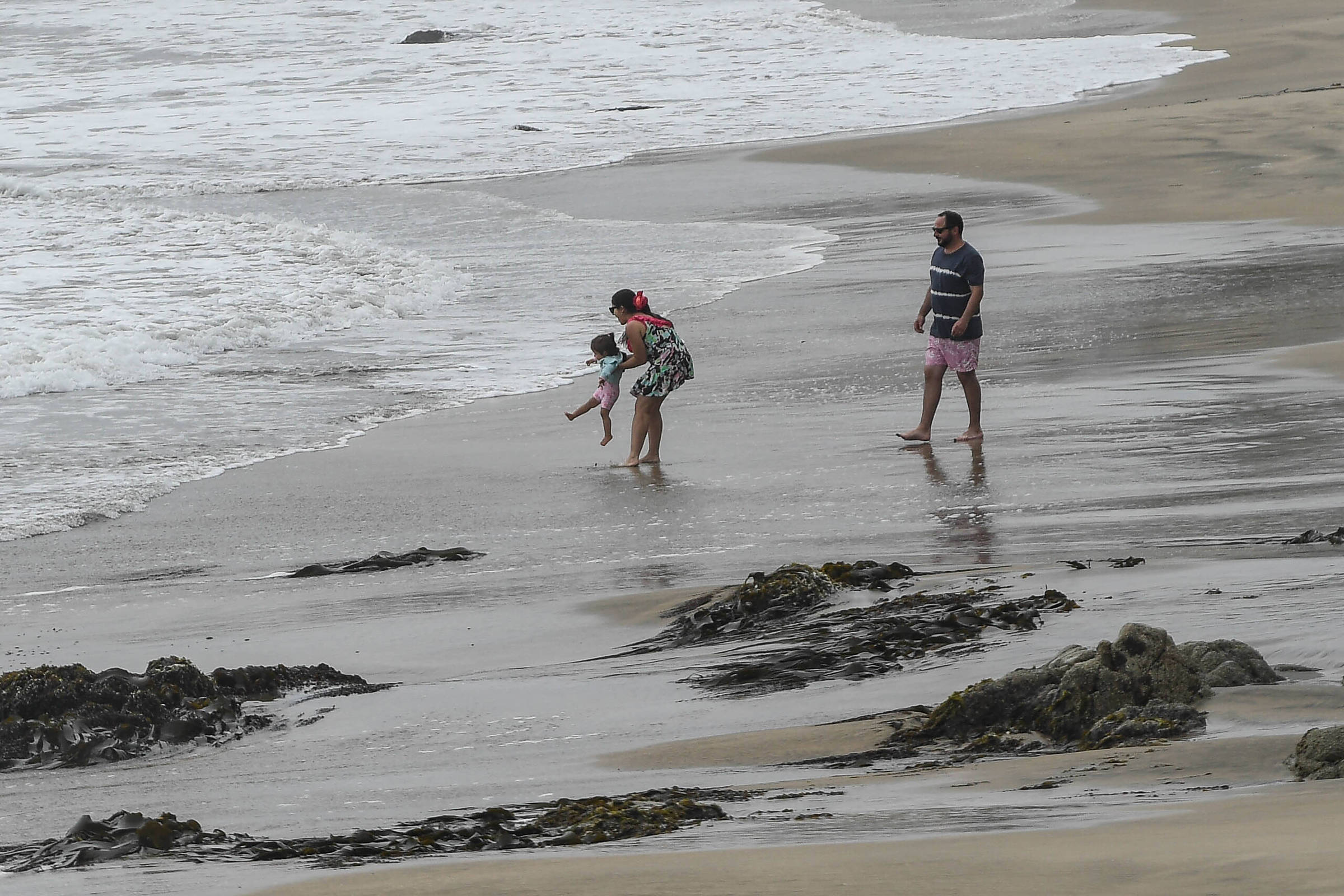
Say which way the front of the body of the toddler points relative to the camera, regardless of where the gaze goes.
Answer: to the viewer's left

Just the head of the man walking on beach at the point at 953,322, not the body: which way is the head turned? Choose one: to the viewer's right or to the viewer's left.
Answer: to the viewer's left

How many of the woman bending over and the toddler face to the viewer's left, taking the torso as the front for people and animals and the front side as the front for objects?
2

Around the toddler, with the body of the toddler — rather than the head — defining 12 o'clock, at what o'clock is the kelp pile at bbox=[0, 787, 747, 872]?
The kelp pile is roughly at 9 o'clock from the toddler.

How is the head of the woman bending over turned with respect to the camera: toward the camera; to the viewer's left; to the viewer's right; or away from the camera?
to the viewer's left

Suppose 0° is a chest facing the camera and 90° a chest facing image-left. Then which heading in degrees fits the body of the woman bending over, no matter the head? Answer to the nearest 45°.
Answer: approximately 90°

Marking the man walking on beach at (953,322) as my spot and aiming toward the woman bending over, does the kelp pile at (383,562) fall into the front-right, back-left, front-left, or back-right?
front-left

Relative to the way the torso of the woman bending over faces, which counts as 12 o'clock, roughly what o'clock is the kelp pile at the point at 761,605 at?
The kelp pile is roughly at 9 o'clock from the woman bending over.

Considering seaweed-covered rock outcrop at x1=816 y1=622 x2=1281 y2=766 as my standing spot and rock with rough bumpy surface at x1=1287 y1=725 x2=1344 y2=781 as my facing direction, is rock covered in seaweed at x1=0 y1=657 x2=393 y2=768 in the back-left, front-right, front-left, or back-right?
back-right

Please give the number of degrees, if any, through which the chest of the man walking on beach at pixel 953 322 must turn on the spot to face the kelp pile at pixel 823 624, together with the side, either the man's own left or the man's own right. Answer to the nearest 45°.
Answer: approximately 45° to the man's own left

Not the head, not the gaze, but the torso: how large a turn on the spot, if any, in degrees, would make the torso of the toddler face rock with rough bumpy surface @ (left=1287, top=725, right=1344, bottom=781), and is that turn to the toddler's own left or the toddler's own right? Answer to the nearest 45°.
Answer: approximately 90° to the toddler's own left

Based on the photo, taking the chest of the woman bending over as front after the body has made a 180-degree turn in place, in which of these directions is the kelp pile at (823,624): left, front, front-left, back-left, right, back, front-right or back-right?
right

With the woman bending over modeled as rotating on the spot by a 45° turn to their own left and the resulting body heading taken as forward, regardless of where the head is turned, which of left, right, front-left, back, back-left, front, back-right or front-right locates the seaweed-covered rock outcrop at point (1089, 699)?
front-left

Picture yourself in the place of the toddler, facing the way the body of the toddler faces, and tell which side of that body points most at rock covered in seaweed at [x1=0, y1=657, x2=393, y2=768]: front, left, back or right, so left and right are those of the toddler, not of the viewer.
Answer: left

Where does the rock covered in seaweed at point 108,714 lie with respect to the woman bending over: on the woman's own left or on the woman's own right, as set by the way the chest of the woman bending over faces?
on the woman's own left
